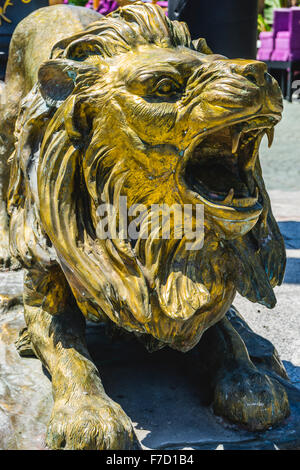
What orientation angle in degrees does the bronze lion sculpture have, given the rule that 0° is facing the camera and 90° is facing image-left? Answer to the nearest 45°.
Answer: approximately 315°

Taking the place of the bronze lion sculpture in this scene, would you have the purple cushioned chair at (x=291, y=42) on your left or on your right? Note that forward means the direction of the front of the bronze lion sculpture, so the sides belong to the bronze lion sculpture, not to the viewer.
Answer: on your left

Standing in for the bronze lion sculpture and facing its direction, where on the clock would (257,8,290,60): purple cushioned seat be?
The purple cushioned seat is roughly at 8 o'clock from the bronze lion sculpture.
